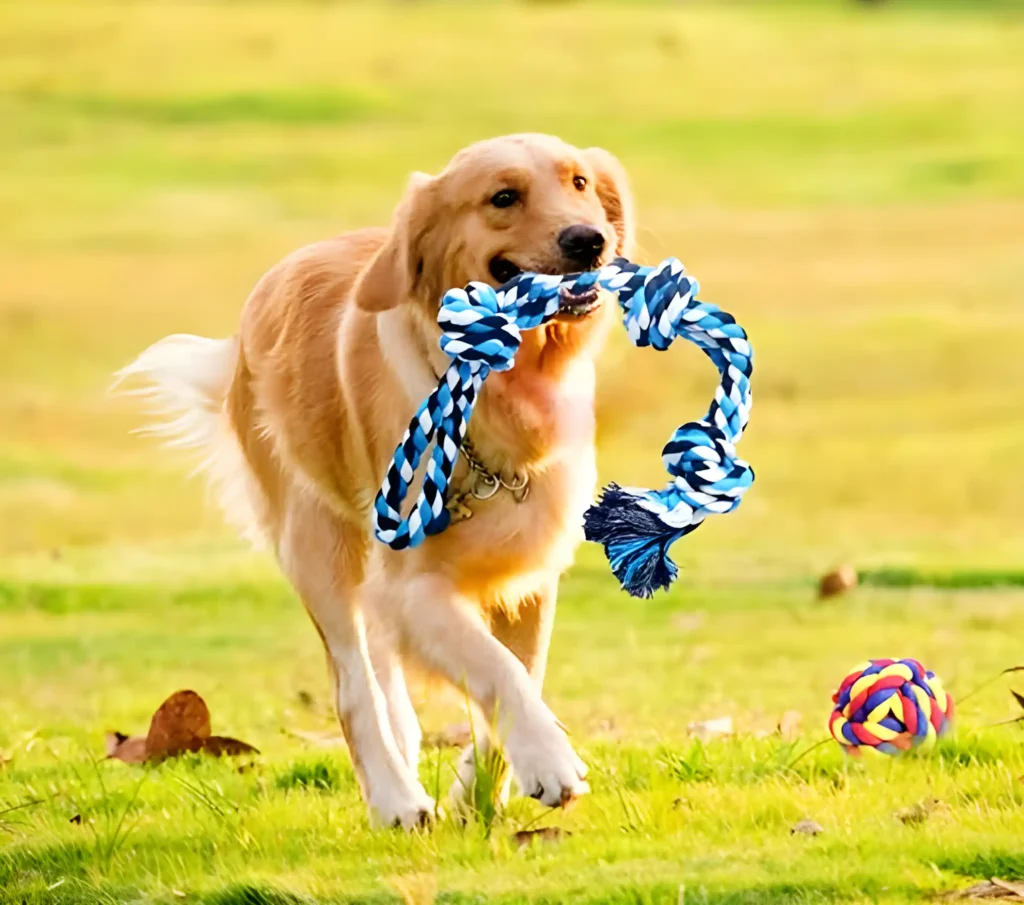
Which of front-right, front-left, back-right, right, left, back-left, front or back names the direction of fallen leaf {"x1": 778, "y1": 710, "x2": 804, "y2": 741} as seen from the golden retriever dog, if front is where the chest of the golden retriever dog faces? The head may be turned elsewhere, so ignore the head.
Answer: left

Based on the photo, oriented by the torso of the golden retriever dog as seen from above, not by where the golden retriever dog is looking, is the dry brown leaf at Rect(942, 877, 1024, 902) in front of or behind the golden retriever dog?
in front

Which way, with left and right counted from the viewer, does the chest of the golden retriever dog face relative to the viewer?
facing the viewer and to the right of the viewer

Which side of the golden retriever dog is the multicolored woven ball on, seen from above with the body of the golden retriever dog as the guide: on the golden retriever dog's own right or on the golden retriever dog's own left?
on the golden retriever dog's own left

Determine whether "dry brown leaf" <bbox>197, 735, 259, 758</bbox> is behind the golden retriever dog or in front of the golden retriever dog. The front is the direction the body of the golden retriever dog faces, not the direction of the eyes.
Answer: behind

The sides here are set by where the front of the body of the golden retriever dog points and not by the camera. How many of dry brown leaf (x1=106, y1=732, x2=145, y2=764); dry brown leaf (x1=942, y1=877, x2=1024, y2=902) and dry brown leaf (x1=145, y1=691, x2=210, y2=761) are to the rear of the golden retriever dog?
2

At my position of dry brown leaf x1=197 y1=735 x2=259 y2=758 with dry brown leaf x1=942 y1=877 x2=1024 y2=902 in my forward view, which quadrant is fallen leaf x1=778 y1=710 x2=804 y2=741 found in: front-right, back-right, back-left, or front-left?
front-left

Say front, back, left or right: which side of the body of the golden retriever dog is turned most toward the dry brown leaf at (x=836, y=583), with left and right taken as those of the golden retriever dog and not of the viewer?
left
